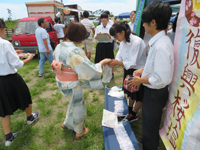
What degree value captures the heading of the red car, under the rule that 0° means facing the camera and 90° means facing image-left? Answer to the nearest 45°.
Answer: approximately 45°

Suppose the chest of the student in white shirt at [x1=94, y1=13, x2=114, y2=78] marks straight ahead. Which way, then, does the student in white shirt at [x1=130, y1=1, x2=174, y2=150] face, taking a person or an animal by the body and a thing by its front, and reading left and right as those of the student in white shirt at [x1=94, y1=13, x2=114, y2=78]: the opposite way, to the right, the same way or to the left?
to the right

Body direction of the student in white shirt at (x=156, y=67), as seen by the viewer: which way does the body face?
to the viewer's left

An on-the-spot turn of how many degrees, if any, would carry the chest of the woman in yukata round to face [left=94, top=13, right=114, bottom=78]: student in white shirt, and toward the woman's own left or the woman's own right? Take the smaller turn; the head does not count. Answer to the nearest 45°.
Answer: approximately 45° to the woman's own left

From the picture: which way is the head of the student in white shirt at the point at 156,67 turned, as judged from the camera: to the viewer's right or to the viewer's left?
to the viewer's left

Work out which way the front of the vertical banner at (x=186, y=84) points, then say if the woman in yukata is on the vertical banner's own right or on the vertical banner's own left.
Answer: on the vertical banner's own right

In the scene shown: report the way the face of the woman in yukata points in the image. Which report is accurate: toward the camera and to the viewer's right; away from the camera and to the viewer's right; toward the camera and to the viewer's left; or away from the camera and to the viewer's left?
away from the camera and to the viewer's right

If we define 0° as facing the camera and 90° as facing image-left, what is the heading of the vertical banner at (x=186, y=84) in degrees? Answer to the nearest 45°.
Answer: approximately 0°

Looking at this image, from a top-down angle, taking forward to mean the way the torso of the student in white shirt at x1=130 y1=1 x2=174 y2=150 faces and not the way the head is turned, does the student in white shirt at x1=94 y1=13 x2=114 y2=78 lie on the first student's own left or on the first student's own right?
on the first student's own right

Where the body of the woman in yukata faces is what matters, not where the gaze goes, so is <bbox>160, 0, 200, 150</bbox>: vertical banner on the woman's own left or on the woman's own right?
on the woman's own right
